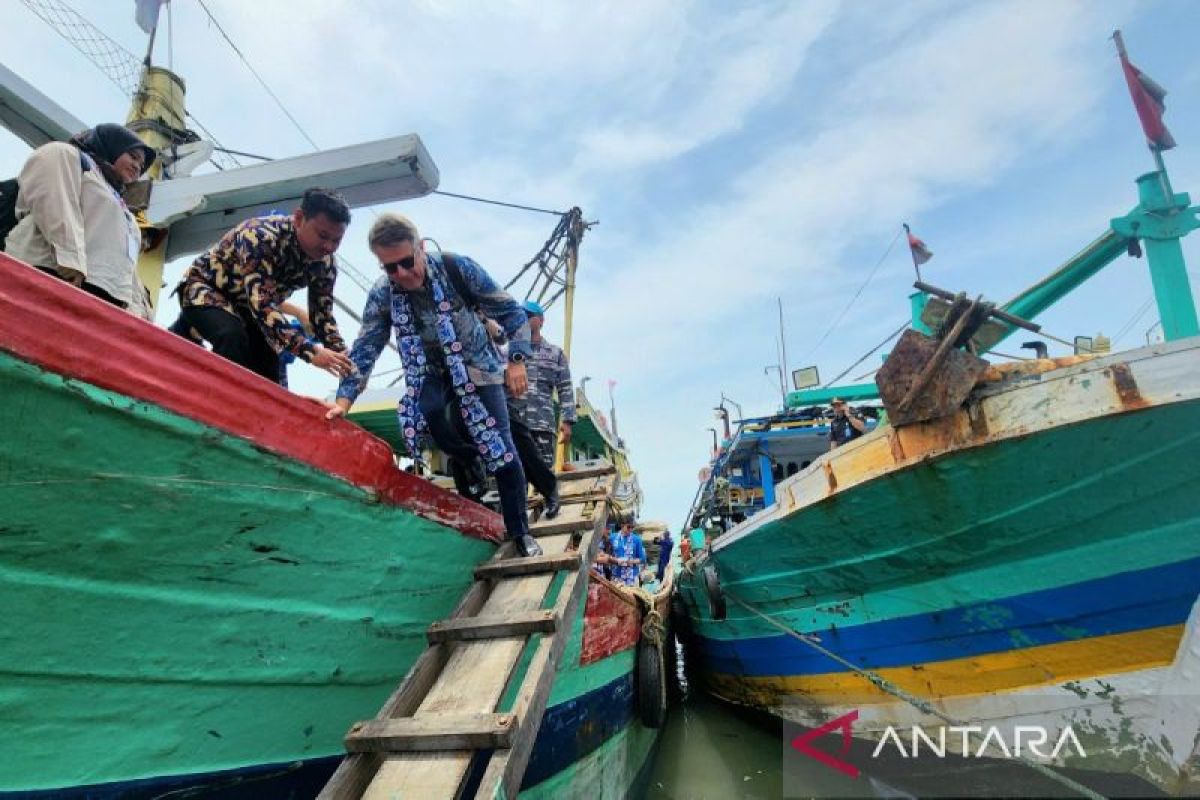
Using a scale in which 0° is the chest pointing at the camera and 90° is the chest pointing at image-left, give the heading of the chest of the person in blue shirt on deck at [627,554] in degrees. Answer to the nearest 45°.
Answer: approximately 0°

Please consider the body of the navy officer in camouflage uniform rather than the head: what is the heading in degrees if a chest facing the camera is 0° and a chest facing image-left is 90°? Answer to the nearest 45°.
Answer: approximately 45°

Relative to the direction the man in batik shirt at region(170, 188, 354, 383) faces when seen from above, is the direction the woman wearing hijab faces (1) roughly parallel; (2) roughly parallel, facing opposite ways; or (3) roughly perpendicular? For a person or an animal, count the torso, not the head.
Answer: roughly parallel

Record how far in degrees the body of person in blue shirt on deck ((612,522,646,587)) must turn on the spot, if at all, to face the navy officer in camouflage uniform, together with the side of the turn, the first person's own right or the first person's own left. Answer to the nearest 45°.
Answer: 0° — they already face them

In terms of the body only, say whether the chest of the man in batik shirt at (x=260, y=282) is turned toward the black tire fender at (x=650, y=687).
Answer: no

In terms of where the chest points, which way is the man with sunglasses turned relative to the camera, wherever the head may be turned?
toward the camera

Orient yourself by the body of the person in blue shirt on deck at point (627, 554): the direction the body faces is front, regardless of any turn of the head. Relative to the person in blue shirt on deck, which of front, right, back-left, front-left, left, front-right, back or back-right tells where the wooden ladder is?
front

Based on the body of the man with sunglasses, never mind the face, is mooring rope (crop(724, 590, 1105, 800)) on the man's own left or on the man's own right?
on the man's own left

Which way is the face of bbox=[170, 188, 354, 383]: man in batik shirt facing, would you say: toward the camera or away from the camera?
toward the camera

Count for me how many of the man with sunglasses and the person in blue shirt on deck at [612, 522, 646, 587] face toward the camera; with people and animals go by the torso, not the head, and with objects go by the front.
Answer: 2

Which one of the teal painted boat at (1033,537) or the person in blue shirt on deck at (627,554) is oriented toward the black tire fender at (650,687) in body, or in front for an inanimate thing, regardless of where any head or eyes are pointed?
the person in blue shirt on deck

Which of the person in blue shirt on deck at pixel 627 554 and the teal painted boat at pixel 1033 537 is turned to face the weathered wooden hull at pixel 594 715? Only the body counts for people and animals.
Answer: the person in blue shirt on deck

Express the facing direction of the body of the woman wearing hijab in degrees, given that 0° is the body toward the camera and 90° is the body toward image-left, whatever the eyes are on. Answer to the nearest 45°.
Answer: approximately 315°
